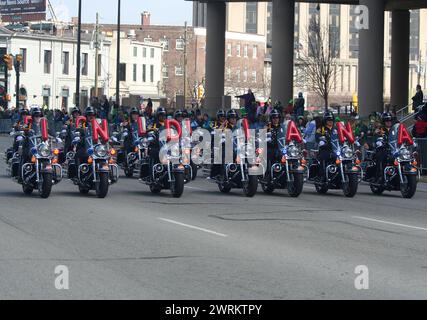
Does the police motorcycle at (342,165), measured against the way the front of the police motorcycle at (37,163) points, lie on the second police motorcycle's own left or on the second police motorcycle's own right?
on the second police motorcycle's own left

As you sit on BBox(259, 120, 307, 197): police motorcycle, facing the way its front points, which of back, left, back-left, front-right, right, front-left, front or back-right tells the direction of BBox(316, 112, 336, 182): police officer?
left

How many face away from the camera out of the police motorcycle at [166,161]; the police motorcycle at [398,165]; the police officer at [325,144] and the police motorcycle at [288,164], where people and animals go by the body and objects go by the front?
0

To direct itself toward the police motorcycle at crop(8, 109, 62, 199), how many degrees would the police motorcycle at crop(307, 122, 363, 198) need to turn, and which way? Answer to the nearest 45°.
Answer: approximately 90° to its right

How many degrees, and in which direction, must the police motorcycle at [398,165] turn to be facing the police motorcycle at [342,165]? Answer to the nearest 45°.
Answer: approximately 90° to its right

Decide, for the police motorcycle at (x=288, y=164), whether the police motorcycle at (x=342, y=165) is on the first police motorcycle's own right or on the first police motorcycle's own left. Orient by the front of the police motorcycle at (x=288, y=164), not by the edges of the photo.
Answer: on the first police motorcycle's own left

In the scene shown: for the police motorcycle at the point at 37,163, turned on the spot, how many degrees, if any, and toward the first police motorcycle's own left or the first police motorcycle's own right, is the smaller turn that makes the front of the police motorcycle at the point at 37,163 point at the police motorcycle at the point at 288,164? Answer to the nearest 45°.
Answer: approximately 45° to the first police motorcycle's own left

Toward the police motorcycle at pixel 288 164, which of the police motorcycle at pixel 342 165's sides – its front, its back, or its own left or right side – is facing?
right

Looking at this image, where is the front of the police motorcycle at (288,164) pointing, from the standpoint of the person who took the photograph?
facing the viewer and to the right of the viewer

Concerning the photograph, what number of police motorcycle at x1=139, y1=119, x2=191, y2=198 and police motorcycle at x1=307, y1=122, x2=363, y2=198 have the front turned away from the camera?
0

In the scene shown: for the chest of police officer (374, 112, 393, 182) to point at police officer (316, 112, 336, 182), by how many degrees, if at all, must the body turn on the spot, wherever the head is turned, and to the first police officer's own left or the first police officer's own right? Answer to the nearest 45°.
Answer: approximately 90° to the first police officer's own right

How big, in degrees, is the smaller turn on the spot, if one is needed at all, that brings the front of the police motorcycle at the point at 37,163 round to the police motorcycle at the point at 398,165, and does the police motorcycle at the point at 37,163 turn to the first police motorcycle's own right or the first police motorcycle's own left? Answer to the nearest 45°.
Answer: approximately 45° to the first police motorcycle's own left

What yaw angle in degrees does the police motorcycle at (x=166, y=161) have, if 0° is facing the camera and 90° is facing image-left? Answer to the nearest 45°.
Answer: approximately 315°

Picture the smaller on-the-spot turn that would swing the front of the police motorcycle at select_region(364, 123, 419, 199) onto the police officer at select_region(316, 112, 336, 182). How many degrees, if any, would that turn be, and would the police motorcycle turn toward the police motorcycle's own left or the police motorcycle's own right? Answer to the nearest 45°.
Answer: approximately 135° to the police motorcycle's own right

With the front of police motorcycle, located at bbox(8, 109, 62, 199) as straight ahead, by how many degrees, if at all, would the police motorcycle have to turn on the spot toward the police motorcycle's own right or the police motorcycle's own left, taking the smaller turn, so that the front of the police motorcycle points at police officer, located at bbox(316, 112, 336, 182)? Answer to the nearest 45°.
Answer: approximately 45° to the police motorcycle's own left

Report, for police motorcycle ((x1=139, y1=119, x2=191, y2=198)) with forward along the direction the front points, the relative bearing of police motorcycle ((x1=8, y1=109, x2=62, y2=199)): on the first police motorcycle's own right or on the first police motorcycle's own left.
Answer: on the first police motorcycle's own right

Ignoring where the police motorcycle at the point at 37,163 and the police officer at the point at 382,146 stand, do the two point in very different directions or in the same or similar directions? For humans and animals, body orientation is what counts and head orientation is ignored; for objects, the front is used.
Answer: same or similar directions
